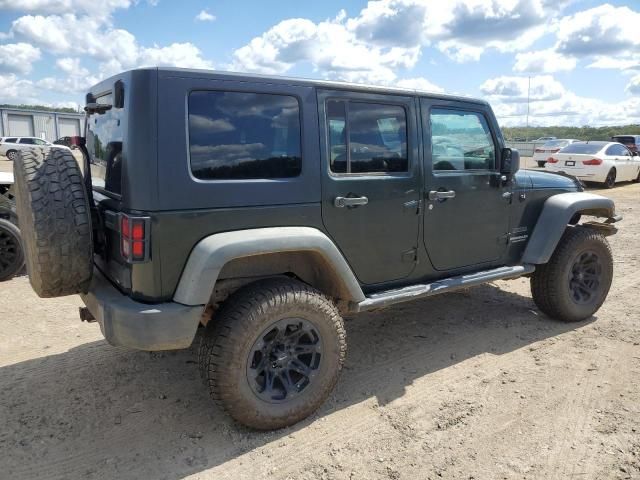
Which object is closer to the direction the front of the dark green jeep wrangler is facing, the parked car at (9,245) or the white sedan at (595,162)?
the white sedan

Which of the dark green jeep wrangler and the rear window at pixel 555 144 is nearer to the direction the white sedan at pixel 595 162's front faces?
the rear window

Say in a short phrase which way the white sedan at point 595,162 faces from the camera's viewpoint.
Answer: facing away from the viewer and to the right of the viewer

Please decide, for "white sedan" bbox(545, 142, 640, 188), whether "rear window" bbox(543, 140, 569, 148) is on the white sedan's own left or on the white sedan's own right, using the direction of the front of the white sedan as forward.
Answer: on the white sedan's own left

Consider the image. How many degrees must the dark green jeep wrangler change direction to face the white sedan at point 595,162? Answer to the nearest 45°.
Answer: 0° — it already faces it

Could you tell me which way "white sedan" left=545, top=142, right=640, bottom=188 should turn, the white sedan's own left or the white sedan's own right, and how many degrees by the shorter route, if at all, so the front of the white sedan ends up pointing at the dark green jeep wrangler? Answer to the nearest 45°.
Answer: approximately 135° to the white sedan's own right

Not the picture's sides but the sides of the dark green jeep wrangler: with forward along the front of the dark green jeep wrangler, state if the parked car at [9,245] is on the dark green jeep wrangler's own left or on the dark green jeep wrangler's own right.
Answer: on the dark green jeep wrangler's own left

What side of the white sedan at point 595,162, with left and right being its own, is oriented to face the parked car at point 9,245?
back

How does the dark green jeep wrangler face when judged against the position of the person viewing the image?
facing away from the viewer and to the right of the viewer
